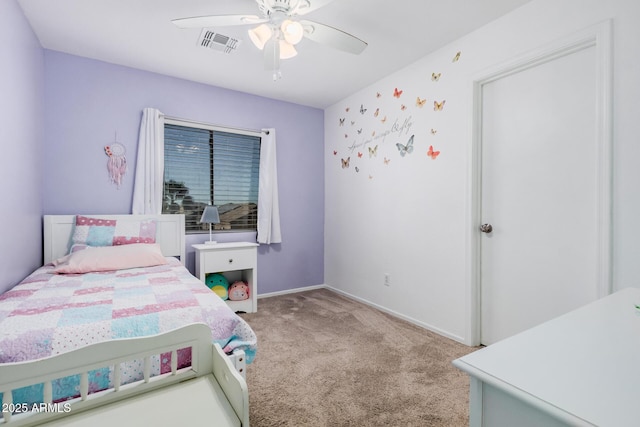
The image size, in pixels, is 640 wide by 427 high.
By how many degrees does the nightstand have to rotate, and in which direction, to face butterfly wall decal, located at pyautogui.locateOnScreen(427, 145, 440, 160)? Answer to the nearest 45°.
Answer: approximately 45° to its left

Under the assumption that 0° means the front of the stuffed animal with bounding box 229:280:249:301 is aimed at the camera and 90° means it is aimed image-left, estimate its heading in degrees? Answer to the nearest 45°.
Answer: approximately 0°

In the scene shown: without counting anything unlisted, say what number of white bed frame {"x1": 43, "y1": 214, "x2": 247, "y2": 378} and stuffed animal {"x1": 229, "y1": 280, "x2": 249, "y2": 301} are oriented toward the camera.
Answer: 2

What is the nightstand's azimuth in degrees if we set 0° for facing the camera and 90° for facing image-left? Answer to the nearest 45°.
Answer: approximately 0°

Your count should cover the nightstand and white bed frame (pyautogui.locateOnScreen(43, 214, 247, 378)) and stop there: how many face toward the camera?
2
